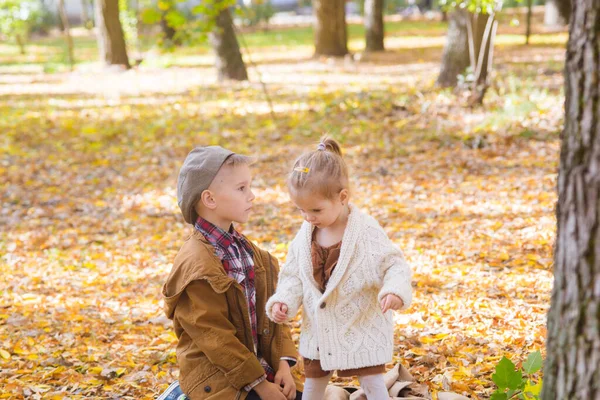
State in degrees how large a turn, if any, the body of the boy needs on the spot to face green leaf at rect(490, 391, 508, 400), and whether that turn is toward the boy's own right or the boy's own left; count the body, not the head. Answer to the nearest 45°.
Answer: approximately 45° to the boy's own left

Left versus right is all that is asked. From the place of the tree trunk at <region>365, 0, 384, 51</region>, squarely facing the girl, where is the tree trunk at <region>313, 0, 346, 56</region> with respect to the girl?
right

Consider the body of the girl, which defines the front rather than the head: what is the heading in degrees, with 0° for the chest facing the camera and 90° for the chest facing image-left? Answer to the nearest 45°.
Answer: approximately 45°

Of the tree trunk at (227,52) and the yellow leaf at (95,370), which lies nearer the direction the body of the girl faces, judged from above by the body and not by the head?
the yellow leaf

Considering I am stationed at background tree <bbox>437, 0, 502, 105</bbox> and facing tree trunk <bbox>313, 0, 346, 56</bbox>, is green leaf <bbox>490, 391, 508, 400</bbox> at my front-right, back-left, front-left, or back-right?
back-left

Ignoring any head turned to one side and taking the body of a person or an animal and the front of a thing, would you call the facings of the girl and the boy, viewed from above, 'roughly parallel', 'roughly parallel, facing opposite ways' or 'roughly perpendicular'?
roughly perpendicular

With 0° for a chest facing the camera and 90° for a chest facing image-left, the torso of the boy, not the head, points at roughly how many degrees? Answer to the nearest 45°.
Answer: approximately 315°

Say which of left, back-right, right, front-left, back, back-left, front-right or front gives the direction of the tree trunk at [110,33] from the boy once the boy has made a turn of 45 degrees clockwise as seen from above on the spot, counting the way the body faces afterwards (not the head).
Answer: back

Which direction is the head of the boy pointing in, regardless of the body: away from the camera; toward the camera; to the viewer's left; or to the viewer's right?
to the viewer's right
